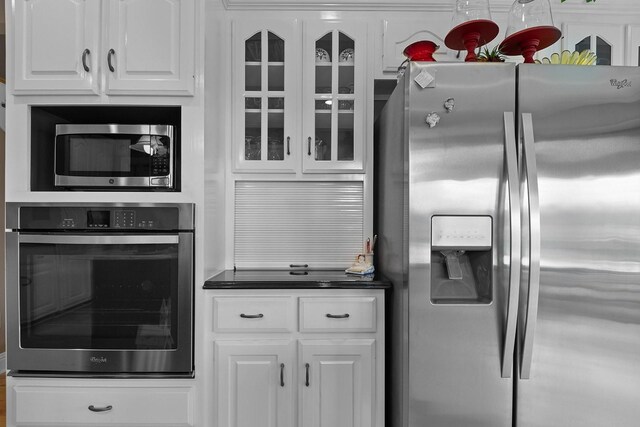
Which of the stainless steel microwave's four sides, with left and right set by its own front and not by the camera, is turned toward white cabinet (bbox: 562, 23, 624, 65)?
left

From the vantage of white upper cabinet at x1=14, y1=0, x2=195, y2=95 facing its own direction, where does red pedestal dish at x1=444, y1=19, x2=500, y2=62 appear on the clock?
The red pedestal dish is roughly at 10 o'clock from the white upper cabinet.

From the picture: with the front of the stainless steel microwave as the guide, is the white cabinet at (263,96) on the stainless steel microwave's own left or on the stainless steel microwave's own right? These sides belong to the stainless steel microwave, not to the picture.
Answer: on the stainless steel microwave's own left

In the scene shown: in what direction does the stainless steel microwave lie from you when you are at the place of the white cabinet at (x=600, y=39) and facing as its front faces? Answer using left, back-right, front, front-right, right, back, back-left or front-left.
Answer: front-right

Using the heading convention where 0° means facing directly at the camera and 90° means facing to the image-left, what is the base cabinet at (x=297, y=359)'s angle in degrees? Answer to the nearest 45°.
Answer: approximately 0°
